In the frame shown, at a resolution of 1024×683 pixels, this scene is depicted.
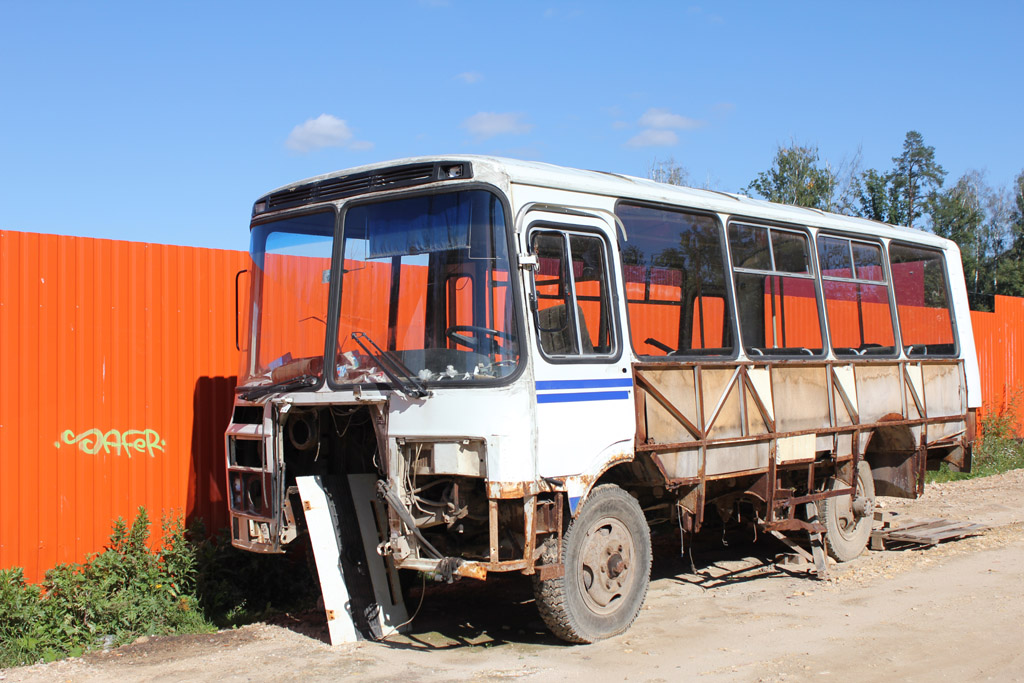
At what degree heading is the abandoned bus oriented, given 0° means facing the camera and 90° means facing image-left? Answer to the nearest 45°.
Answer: approximately 45°

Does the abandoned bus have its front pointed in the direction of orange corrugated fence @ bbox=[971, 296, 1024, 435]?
no

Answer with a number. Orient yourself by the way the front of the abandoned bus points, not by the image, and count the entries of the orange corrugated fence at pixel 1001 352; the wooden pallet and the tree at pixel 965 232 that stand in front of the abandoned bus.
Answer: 0

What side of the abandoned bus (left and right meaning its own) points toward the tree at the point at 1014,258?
back

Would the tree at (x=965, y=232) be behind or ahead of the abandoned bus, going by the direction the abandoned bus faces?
behind

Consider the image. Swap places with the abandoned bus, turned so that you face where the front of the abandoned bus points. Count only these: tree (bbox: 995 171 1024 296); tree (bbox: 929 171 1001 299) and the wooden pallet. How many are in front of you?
0

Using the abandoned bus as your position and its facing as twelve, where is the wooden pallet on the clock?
The wooden pallet is roughly at 6 o'clock from the abandoned bus.

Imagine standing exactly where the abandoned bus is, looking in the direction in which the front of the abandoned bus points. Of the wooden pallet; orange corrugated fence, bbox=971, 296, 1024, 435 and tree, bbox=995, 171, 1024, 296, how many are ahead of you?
0
